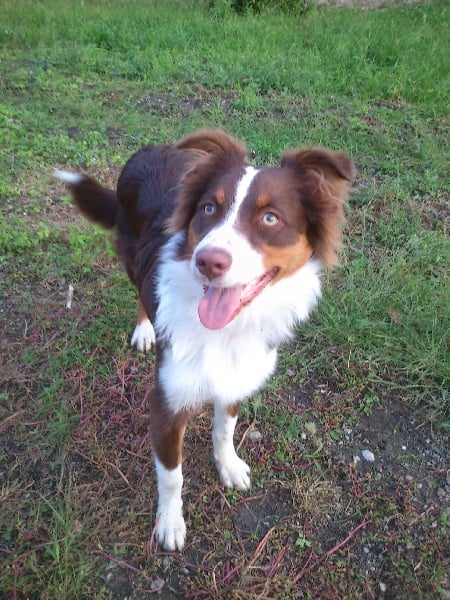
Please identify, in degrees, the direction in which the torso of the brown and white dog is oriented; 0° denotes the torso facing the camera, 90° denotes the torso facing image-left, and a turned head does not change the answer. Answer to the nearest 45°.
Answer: approximately 315°

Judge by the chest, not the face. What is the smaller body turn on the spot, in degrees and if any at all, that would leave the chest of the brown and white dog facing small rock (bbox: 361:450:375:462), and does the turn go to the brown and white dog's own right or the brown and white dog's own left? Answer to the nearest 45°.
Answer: approximately 45° to the brown and white dog's own left
